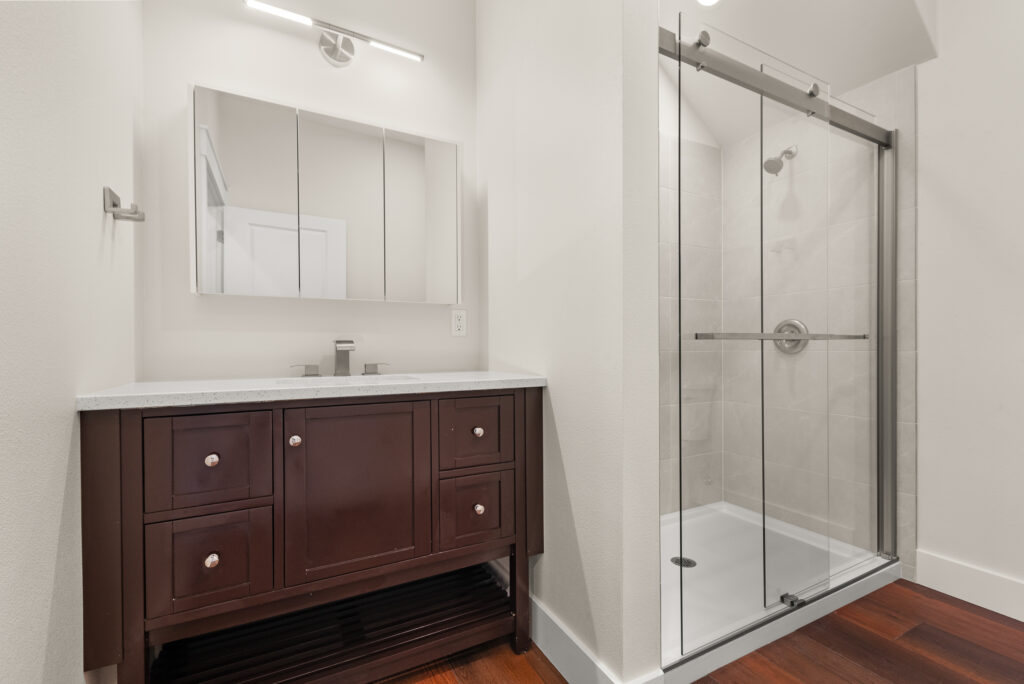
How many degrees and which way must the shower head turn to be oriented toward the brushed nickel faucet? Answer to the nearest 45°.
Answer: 0° — it already faces it

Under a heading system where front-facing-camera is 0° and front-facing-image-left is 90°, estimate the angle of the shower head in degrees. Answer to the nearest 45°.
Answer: approximately 45°

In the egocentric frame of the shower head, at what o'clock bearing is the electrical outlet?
The electrical outlet is roughly at 1 o'clock from the shower head.
